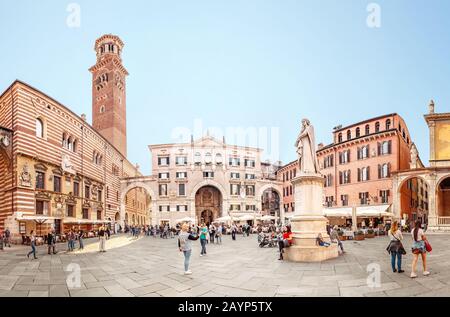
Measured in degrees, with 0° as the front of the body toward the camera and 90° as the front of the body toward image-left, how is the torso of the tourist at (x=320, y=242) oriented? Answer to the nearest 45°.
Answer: approximately 315°

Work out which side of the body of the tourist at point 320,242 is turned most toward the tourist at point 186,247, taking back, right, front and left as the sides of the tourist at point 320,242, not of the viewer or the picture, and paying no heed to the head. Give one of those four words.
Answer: right
